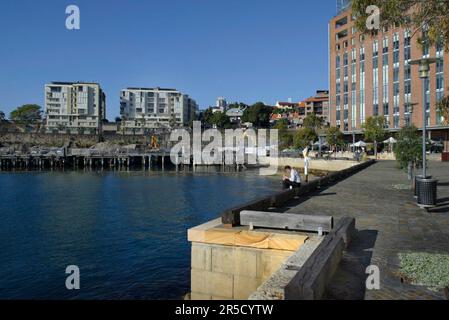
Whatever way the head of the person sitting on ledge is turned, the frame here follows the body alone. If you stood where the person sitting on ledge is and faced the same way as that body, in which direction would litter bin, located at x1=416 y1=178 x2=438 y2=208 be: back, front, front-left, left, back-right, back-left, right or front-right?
back-left

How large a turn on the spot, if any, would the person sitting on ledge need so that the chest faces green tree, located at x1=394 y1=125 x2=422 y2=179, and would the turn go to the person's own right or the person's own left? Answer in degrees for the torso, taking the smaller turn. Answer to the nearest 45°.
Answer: approximately 135° to the person's own right

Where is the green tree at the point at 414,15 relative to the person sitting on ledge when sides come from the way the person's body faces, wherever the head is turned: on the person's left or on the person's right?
on the person's left

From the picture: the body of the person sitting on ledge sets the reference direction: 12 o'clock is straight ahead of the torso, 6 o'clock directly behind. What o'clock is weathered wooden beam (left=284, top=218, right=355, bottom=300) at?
The weathered wooden beam is roughly at 9 o'clock from the person sitting on ledge.

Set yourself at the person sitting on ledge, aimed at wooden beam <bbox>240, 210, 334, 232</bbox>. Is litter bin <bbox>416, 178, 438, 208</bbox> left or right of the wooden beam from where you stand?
left

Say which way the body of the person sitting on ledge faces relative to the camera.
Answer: to the viewer's left

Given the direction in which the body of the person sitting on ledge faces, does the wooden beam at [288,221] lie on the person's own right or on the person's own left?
on the person's own left

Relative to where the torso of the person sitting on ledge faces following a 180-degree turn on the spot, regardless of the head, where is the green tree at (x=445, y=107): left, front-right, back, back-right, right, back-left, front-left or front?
front-right
